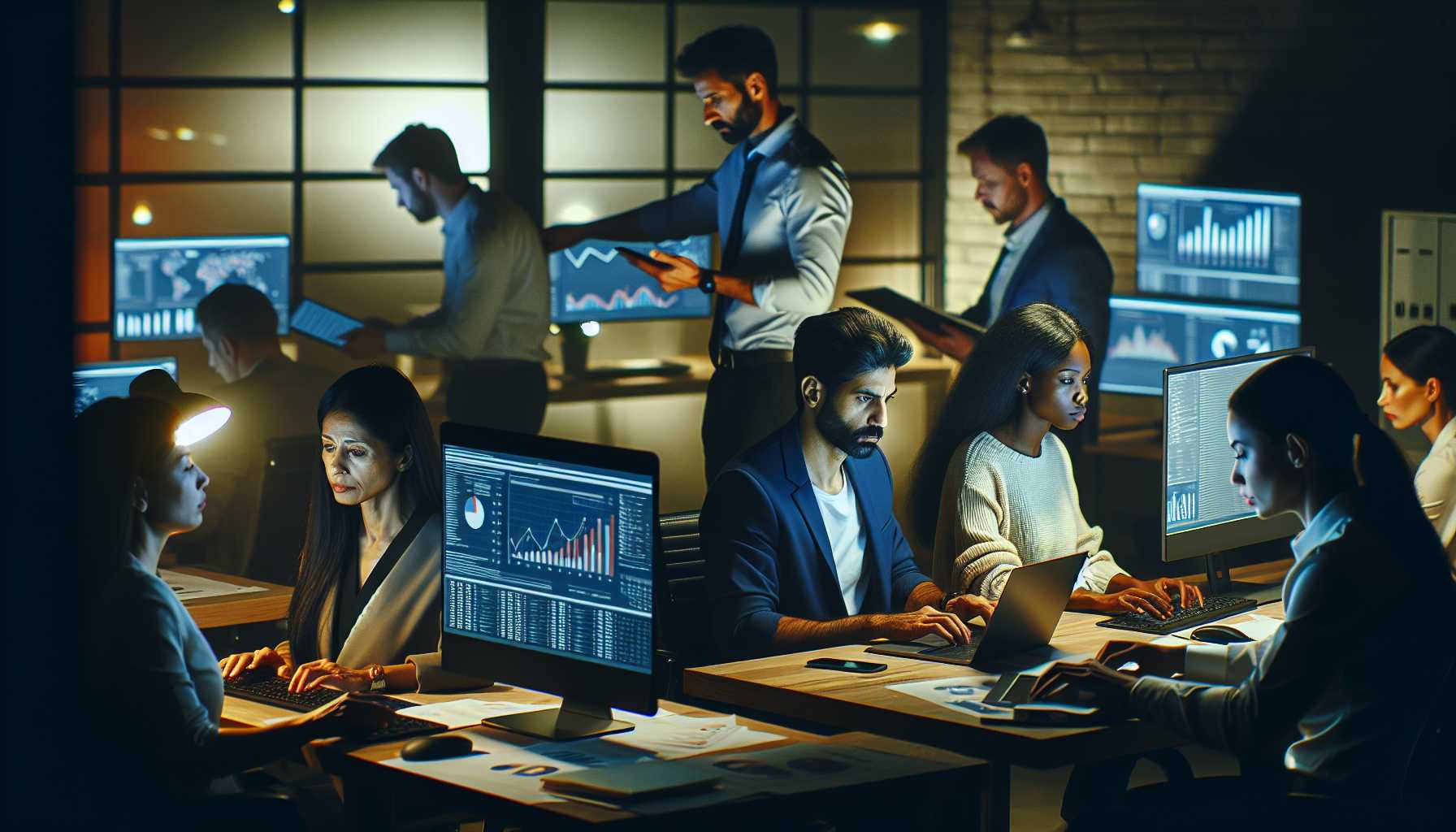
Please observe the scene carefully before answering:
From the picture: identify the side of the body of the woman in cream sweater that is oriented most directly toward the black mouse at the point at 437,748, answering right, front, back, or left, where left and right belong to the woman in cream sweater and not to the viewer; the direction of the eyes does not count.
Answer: right

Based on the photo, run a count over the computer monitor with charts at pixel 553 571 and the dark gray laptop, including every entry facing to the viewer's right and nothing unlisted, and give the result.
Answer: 0

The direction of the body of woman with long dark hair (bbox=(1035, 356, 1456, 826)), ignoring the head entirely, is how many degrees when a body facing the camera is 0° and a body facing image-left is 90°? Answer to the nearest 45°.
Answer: approximately 90°

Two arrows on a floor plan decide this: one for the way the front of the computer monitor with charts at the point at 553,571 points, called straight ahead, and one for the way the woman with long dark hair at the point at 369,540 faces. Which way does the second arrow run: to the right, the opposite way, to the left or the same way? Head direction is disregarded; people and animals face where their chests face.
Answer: the same way

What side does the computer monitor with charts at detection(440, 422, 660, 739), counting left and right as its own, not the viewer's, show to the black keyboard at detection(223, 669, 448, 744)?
right

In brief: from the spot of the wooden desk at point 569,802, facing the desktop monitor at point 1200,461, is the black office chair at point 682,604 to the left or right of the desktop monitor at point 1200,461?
left

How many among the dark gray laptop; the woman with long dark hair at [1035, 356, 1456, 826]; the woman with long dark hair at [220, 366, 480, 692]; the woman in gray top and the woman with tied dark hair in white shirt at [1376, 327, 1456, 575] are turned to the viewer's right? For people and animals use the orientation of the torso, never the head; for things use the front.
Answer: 1

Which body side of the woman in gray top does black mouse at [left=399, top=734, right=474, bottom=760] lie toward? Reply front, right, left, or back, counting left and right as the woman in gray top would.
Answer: front

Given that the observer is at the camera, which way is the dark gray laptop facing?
facing away from the viewer and to the left of the viewer

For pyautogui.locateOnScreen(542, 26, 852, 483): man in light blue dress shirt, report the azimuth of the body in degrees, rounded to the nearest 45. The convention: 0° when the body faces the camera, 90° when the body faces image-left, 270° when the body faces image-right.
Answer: approximately 45°

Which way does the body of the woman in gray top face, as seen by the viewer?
to the viewer's right

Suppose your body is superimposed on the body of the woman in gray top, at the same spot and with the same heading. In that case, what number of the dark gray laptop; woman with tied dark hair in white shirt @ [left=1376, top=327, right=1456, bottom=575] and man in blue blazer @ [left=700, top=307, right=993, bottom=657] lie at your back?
0

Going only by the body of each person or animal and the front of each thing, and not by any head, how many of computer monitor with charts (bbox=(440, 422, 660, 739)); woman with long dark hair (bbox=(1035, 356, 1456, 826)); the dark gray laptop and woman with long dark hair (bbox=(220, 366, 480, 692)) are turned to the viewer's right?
0

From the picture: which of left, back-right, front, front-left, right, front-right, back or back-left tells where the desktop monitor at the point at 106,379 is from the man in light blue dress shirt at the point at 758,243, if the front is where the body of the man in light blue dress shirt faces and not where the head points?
front-right

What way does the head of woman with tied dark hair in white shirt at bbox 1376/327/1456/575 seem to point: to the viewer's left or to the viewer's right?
to the viewer's left

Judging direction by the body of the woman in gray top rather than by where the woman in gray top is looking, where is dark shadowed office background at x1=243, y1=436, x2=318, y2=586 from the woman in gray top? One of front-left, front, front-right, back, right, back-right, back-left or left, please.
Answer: left

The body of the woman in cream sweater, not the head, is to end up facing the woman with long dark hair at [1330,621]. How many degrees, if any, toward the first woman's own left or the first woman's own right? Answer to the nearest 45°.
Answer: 0° — they already face them

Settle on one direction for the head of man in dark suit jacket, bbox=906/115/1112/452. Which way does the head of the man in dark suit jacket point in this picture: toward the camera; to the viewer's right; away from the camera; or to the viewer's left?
to the viewer's left

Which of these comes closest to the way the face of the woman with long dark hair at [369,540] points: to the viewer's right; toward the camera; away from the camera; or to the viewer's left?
toward the camera

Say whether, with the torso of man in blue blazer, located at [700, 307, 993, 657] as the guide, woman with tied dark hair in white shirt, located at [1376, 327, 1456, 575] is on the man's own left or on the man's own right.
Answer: on the man's own left
